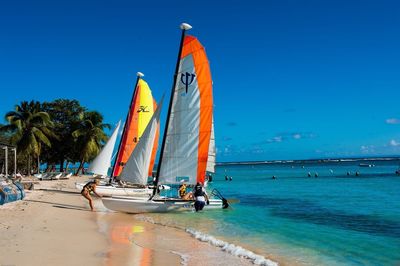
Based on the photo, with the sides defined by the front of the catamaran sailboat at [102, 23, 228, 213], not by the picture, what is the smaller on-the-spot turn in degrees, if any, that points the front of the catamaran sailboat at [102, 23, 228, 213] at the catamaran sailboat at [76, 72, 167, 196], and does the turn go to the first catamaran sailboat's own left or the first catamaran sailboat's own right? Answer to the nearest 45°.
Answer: approximately 90° to the first catamaran sailboat's own right

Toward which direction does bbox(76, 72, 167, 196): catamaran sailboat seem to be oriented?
to the viewer's left

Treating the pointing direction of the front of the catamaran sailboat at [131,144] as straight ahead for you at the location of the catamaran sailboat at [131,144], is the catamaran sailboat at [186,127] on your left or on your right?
on your left

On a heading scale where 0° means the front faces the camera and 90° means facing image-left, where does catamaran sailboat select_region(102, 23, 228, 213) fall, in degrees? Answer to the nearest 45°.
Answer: approximately 90°

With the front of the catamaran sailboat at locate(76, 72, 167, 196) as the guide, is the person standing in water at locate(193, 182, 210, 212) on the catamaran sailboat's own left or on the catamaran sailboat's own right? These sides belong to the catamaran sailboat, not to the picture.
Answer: on the catamaran sailboat's own left
